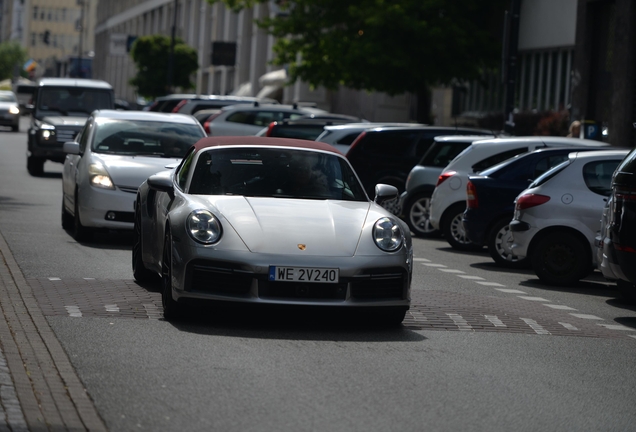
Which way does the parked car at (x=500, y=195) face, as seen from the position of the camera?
facing to the right of the viewer

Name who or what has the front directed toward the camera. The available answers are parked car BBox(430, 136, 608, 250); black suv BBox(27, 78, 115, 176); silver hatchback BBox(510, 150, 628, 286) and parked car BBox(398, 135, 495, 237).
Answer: the black suv

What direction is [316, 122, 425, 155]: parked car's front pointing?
to the viewer's right

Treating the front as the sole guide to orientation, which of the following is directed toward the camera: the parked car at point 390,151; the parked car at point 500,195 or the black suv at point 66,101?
the black suv

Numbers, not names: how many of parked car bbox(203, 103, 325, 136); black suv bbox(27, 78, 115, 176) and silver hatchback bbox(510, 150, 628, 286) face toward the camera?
1

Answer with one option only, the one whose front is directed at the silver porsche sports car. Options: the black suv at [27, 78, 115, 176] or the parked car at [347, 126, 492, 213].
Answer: the black suv

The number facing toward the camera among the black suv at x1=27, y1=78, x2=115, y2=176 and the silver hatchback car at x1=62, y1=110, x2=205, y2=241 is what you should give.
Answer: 2

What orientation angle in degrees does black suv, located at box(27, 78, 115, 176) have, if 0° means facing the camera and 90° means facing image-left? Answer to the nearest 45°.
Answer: approximately 0°

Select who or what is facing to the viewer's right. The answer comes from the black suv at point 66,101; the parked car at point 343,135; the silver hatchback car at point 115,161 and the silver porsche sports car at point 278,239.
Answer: the parked car

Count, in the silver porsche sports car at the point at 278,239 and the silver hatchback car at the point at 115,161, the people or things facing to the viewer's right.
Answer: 0

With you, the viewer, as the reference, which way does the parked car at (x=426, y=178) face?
facing to the right of the viewer

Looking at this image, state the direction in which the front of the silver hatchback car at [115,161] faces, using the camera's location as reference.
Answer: facing the viewer

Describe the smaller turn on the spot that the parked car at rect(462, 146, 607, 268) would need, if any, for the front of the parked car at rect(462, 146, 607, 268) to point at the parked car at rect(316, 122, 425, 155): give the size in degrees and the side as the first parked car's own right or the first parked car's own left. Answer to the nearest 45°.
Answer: approximately 135° to the first parked car's own left

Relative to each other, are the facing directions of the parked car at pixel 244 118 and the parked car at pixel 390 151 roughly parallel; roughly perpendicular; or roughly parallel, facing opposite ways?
roughly parallel

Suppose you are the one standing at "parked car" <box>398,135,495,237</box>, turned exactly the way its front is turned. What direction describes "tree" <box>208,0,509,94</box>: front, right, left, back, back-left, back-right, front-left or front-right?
left
